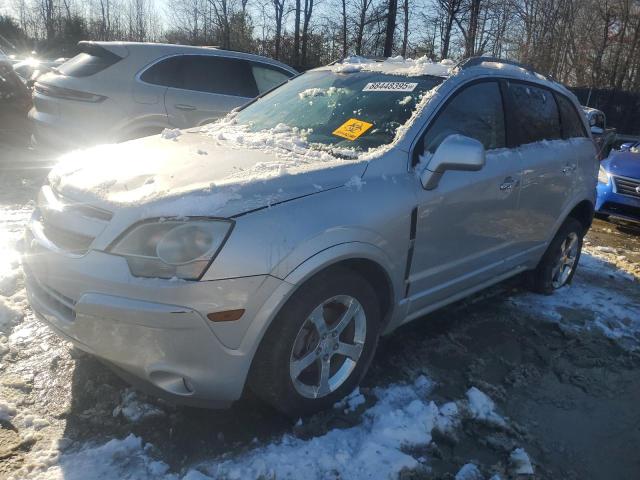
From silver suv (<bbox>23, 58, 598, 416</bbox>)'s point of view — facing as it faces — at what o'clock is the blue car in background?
The blue car in background is roughly at 6 o'clock from the silver suv.

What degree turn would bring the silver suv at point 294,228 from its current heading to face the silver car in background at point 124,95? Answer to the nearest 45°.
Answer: approximately 90° to its right

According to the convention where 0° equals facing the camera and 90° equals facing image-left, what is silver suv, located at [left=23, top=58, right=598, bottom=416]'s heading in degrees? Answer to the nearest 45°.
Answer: approximately 45°

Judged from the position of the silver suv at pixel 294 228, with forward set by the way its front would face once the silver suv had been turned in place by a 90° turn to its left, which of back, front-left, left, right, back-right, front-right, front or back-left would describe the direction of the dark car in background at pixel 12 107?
back

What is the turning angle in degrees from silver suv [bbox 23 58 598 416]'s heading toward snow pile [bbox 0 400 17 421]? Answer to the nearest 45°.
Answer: approximately 45° to its right

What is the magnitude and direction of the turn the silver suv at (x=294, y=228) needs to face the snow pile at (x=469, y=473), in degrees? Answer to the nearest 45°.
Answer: approximately 90° to its left
